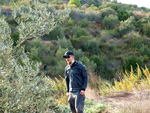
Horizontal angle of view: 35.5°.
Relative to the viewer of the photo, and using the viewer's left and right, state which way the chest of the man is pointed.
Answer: facing the viewer and to the left of the viewer

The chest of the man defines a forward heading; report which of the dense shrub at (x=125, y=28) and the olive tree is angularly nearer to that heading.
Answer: the olive tree

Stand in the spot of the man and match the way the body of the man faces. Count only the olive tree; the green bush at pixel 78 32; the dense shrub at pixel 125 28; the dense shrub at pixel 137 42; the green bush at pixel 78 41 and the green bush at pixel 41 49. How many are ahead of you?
1

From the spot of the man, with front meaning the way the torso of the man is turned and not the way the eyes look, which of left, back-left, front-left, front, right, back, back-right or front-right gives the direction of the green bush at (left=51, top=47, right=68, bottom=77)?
back-right

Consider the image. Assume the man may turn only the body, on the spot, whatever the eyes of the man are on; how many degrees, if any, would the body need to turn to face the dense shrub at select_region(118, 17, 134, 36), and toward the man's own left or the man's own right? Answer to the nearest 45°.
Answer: approximately 135° to the man's own right

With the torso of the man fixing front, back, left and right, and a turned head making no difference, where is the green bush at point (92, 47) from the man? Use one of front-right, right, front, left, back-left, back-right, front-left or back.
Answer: back-right

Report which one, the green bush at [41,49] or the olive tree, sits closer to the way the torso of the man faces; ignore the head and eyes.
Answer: the olive tree

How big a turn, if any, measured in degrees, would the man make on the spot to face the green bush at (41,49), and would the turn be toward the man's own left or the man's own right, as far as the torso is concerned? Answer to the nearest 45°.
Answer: approximately 135° to the man's own right

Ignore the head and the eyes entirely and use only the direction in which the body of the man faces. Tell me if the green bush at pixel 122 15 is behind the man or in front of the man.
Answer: behind

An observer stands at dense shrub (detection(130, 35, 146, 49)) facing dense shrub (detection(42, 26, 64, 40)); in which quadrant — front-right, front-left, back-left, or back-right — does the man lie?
front-left

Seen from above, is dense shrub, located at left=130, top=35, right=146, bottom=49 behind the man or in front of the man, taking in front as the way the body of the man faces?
behind

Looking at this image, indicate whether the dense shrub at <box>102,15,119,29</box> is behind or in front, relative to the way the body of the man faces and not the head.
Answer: behind

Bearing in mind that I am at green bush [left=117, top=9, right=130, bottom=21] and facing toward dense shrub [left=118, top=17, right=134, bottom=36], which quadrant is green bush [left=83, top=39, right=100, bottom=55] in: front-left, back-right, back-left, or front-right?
front-right
